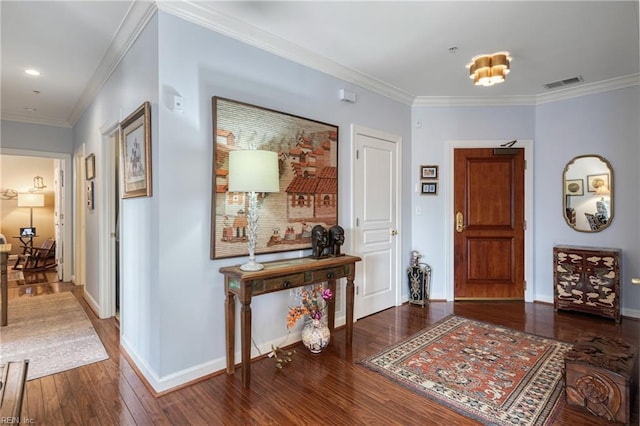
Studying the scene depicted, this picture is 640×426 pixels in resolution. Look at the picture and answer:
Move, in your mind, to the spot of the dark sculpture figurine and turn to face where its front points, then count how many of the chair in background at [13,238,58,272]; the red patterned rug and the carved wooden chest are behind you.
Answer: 1

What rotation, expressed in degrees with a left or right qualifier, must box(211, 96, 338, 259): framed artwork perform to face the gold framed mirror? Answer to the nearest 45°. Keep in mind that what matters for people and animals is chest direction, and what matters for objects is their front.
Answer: approximately 45° to its left

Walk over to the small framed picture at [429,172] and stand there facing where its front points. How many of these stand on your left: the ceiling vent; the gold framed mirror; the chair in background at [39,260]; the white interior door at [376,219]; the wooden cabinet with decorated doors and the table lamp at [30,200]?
3

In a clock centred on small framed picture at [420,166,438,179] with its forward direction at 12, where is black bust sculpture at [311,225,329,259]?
The black bust sculpture is roughly at 1 o'clock from the small framed picture.

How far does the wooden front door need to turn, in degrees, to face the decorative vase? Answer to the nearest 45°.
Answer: approximately 45° to its right

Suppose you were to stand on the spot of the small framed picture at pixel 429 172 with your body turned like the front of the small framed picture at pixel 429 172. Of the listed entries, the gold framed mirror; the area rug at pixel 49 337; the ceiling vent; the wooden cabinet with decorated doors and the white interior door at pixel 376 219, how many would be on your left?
3

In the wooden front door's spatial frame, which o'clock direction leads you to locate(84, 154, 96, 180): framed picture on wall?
The framed picture on wall is roughly at 2 o'clock from the wooden front door.

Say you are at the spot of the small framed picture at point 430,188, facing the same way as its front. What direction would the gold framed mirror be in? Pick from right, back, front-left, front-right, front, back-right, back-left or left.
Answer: left

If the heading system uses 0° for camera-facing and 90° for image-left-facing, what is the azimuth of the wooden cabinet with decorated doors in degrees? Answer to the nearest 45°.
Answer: approximately 45°
